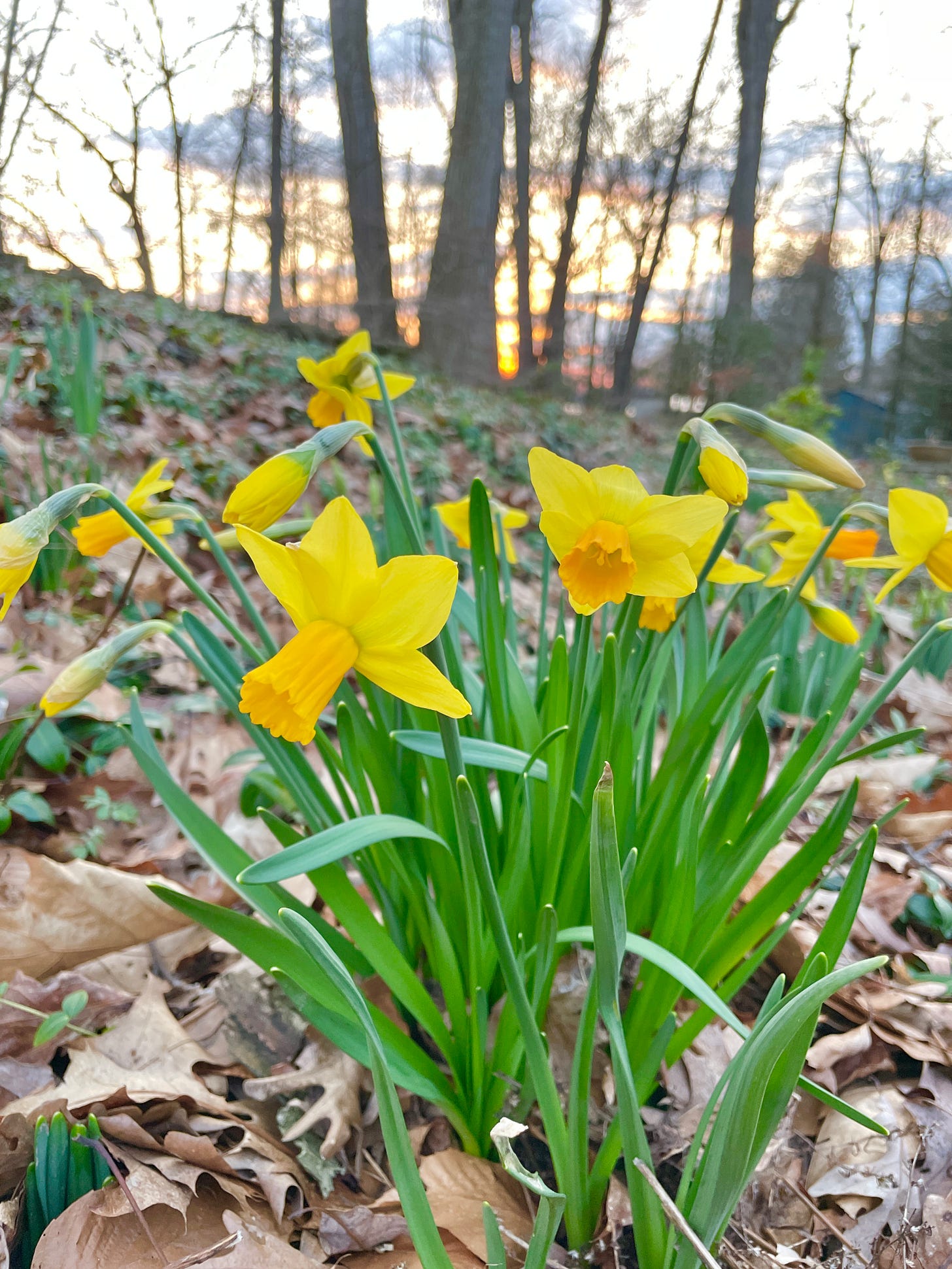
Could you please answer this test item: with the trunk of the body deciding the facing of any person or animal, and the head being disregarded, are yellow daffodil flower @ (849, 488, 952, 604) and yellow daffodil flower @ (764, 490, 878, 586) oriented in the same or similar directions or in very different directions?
same or similar directions

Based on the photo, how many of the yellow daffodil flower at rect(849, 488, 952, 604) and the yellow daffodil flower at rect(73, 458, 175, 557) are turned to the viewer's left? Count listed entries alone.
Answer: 1

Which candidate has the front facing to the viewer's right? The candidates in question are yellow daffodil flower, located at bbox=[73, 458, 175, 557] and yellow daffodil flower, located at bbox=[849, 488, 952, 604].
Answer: yellow daffodil flower, located at bbox=[849, 488, 952, 604]

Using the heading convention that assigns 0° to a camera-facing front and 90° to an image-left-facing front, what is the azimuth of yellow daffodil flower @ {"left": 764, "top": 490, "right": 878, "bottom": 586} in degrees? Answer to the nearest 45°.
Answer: approximately 270°

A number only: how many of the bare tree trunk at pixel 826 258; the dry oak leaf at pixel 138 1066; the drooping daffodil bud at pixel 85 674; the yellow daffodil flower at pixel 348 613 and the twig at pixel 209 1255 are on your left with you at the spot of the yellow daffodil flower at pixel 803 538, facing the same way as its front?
1

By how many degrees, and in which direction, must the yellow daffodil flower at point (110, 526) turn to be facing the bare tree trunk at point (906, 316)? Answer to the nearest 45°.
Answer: approximately 135° to its right

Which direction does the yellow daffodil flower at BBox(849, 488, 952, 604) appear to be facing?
to the viewer's right

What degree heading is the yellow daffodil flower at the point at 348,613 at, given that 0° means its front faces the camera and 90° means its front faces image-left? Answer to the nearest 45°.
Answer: approximately 45°

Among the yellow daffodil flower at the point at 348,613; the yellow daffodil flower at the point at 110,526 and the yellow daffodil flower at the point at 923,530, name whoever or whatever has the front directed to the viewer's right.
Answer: the yellow daffodil flower at the point at 923,530

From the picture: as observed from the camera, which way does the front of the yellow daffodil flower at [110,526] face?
facing to the left of the viewer

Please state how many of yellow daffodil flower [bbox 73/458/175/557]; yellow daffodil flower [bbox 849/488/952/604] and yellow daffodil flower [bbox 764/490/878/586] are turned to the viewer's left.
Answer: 1

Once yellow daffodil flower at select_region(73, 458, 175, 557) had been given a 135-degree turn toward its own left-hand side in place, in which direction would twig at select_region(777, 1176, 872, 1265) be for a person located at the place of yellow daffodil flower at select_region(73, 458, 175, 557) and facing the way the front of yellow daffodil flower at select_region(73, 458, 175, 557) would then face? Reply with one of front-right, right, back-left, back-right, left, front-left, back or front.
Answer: front
